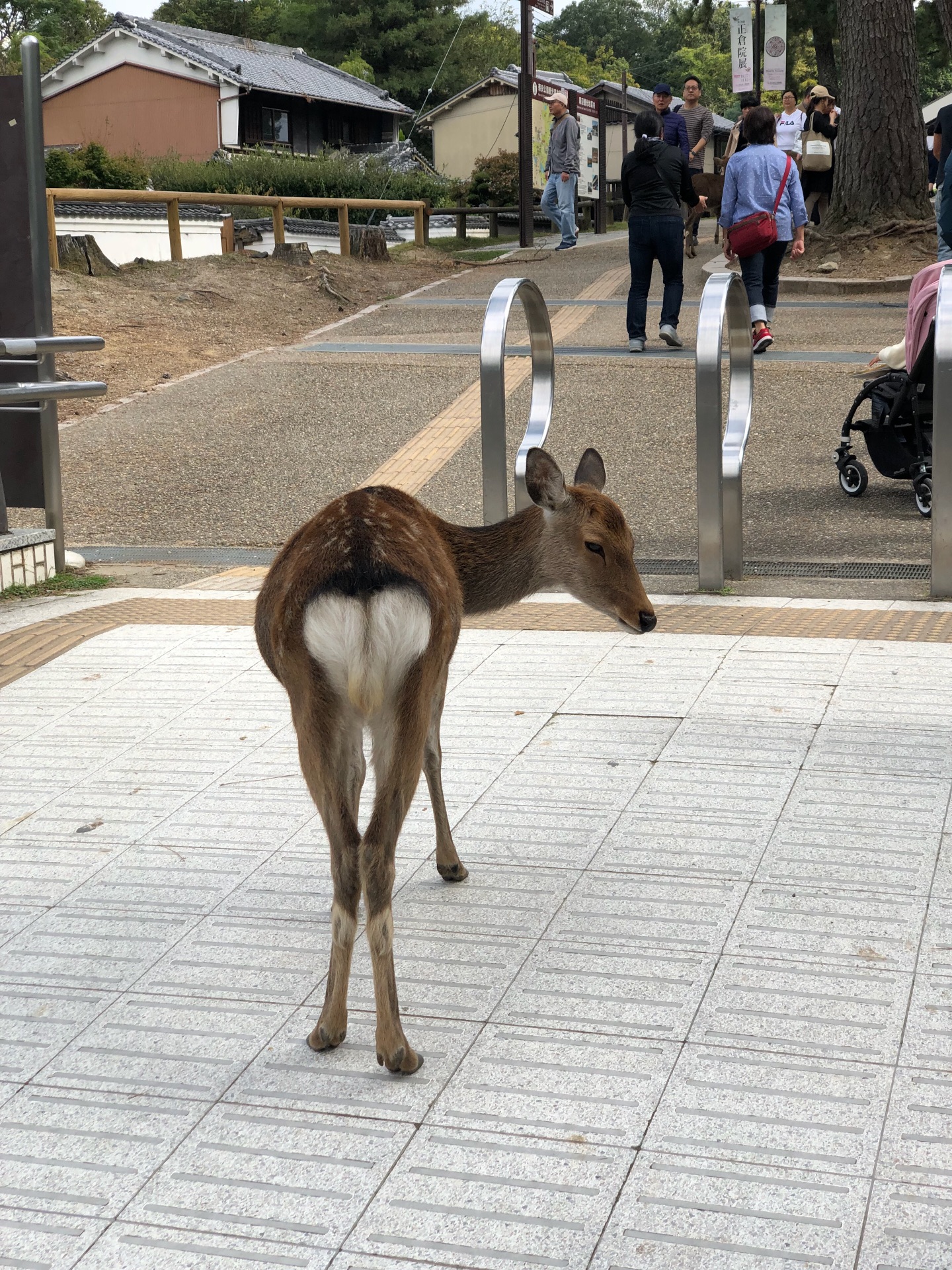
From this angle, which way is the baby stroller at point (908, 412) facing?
to the viewer's left

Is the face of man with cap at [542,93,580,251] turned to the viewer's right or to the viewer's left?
to the viewer's left

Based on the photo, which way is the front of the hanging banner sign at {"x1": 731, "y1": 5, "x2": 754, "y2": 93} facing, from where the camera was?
facing the viewer

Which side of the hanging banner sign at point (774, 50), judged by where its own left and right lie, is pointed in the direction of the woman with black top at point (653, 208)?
front

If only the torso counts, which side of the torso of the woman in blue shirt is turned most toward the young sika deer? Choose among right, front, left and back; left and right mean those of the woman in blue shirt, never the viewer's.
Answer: back

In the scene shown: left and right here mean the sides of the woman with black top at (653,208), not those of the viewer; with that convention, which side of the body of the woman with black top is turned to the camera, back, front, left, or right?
back

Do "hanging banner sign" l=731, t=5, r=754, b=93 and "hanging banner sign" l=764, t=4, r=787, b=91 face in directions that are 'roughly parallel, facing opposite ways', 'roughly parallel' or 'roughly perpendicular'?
roughly parallel

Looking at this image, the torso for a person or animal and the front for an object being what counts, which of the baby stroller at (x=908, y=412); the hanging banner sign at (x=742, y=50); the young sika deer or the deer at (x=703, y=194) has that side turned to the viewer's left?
the baby stroller

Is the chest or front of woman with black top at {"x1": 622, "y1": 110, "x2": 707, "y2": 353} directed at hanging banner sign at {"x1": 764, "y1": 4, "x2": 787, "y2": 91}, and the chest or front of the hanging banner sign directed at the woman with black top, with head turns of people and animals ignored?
yes

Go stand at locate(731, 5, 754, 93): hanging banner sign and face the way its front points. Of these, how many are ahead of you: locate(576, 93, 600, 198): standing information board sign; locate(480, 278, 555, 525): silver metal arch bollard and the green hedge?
1

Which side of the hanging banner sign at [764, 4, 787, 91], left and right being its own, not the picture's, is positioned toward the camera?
front

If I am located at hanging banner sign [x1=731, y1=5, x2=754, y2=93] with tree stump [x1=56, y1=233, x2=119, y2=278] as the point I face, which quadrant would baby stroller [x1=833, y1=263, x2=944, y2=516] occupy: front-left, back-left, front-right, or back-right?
front-left

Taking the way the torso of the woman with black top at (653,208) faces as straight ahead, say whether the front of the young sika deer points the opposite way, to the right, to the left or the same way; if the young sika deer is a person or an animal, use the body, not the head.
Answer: the same way

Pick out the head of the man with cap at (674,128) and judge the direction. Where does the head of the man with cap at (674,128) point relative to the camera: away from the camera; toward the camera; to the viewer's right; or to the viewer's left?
toward the camera

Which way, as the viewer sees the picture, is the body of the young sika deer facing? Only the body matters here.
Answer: away from the camera
